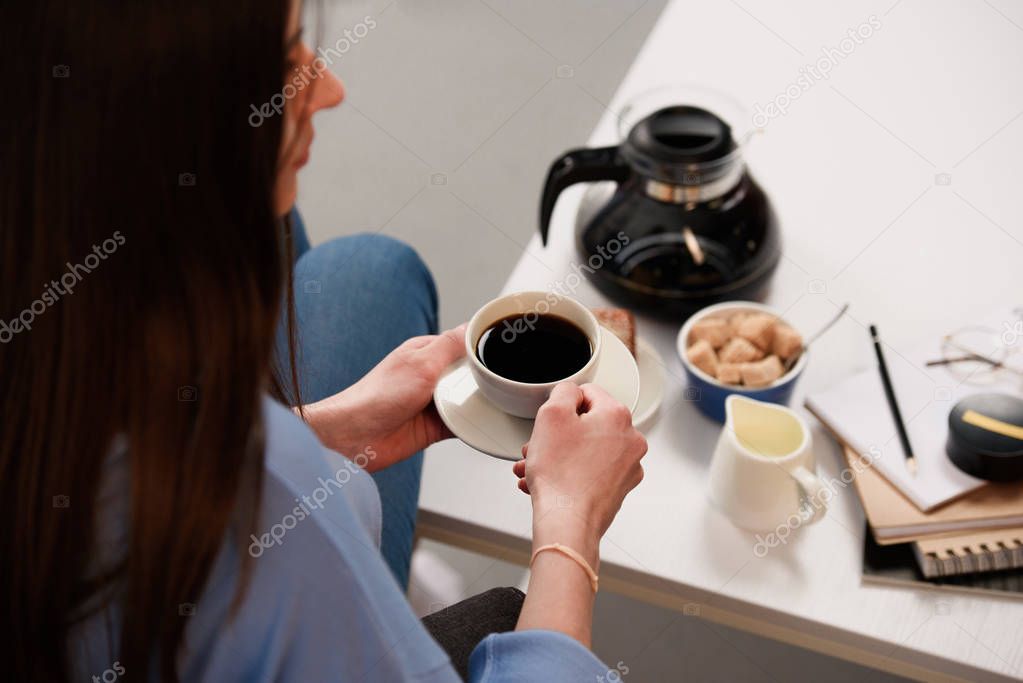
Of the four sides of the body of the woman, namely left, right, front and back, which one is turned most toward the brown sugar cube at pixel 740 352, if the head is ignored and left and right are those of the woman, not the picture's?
front

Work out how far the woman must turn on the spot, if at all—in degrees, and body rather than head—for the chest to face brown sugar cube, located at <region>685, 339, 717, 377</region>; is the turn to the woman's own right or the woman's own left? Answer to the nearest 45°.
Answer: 0° — they already face it

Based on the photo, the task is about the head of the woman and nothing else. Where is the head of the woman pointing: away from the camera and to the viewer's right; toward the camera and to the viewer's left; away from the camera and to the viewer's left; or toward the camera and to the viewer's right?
away from the camera and to the viewer's right

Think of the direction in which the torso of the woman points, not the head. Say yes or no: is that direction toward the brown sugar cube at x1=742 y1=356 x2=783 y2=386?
yes

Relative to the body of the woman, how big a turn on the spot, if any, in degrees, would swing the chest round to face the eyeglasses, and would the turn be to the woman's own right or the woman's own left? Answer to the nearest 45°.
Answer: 0° — they already face it

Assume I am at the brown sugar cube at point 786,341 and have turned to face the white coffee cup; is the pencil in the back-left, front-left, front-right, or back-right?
back-left

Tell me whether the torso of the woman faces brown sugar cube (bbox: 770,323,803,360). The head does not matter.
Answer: yes

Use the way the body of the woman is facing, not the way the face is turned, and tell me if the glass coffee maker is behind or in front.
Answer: in front

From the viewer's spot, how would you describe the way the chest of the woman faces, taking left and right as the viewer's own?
facing away from the viewer and to the right of the viewer

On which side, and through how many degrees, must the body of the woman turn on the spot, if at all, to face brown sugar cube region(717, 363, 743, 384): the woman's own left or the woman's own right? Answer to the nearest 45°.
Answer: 0° — they already face it
